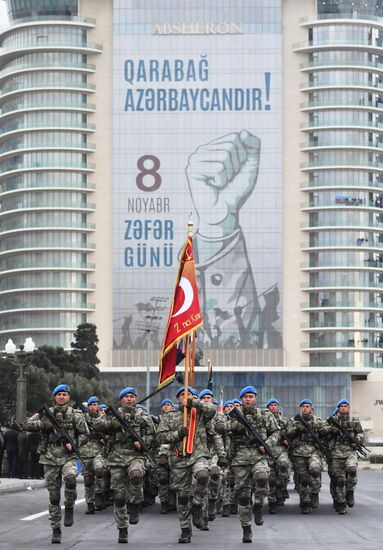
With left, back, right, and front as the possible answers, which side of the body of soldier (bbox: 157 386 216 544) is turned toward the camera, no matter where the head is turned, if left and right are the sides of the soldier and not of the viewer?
front

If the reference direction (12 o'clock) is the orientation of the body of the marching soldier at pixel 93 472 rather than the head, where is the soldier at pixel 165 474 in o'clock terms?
The soldier is roughly at 10 o'clock from the marching soldier.

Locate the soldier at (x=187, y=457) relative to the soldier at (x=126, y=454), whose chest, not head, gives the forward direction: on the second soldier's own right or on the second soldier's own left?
on the second soldier's own left

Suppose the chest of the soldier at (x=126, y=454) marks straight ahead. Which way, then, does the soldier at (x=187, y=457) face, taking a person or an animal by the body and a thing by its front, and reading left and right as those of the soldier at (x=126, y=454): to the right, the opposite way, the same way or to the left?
the same way

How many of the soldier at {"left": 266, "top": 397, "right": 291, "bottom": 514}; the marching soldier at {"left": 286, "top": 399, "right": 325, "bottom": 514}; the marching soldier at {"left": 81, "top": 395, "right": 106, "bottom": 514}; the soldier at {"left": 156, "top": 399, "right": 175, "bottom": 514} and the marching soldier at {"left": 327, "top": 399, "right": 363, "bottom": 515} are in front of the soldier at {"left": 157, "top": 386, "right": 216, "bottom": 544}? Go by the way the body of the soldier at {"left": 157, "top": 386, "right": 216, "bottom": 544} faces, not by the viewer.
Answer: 0

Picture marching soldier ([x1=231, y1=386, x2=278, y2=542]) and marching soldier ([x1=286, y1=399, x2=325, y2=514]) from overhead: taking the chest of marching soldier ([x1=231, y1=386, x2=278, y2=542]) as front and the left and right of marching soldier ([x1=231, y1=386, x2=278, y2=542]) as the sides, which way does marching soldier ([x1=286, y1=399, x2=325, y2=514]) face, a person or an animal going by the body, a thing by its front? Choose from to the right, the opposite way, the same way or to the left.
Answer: the same way

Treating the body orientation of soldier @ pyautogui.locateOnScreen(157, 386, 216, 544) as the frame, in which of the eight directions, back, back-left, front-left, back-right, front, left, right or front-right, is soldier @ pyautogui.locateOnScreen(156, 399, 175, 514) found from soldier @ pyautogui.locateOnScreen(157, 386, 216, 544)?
back

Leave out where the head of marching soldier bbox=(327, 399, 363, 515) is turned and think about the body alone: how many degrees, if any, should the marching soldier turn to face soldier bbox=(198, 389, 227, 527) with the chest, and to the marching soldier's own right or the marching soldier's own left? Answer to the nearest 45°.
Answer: approximately 45° to the marching soldier's own right

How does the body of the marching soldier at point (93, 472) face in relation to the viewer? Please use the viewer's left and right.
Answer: facing the viewer

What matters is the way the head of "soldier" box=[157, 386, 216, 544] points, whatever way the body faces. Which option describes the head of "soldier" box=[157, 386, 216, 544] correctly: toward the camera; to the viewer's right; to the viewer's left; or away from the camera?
toward the camera

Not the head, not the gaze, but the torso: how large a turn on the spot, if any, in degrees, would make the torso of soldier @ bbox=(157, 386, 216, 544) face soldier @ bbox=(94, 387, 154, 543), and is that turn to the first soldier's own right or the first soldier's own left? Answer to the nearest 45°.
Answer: approximately 90° to the first soldier's own right

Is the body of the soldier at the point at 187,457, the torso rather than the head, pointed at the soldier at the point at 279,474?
no

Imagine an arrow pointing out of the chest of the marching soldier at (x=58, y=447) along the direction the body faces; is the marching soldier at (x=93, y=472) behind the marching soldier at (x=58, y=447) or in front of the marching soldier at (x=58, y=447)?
behind

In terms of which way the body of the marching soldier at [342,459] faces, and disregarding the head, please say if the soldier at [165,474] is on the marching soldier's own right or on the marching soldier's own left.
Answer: on the marching soldier's own right

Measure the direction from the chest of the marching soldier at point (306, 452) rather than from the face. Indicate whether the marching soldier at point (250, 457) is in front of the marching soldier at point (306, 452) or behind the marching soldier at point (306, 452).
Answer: in front

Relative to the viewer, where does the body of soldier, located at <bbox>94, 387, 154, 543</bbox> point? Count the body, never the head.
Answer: toward the camera
